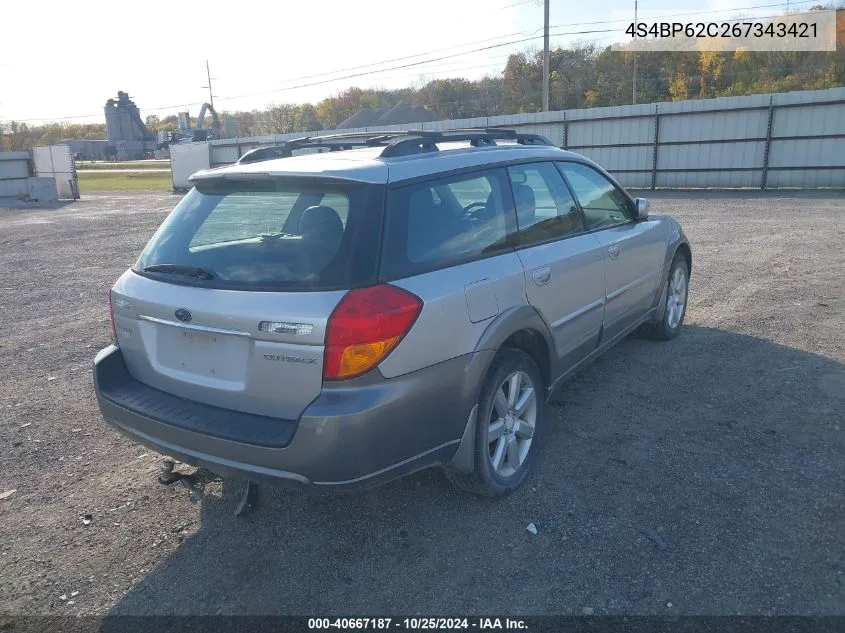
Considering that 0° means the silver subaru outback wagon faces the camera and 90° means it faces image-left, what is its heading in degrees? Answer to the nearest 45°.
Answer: approximately 225°
